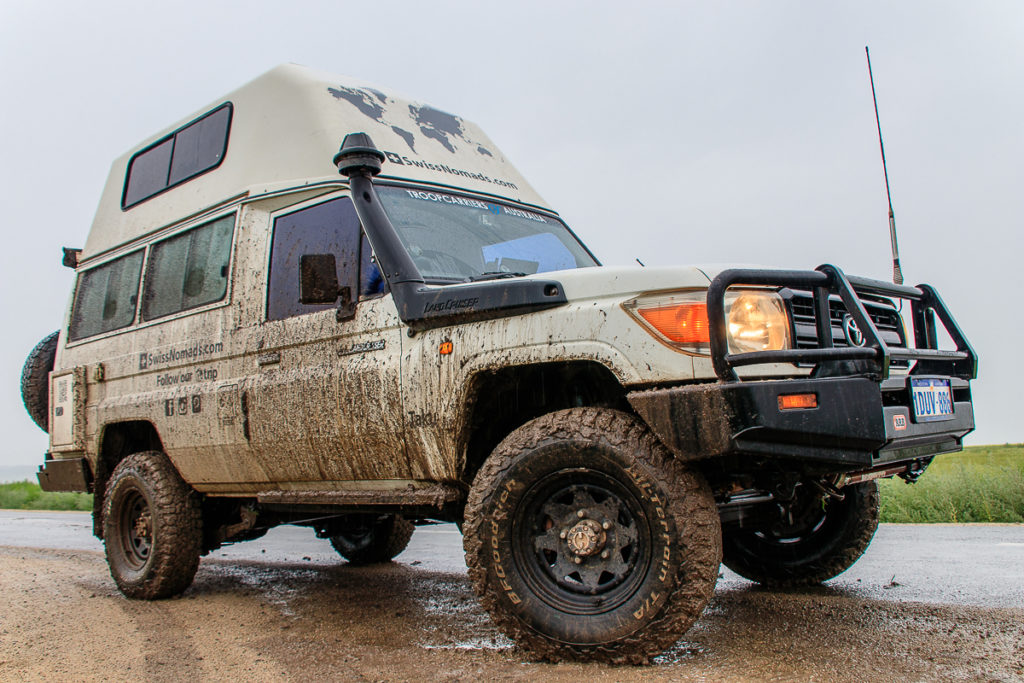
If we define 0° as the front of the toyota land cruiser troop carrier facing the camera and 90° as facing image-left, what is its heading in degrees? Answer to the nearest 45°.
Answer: approximately 315°
